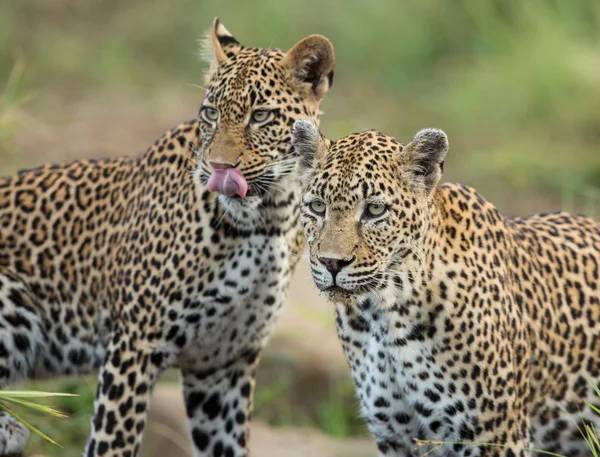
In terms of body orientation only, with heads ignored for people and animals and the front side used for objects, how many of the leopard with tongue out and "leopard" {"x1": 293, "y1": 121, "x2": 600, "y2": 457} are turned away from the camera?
0

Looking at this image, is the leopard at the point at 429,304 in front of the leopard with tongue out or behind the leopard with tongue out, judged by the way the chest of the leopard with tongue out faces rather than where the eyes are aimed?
in front

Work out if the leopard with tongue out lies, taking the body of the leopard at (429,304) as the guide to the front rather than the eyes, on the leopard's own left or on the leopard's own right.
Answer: on the leopard's own right

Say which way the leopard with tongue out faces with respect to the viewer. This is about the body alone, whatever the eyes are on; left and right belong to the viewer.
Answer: facing the viewer and to the right of the viewer

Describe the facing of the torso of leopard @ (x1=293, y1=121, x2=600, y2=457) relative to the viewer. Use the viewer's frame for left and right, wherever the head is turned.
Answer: facing the viewer and to the left of the viewer

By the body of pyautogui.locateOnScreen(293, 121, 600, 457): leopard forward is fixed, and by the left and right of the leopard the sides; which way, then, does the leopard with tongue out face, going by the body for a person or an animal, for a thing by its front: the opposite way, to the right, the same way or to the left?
to the left
